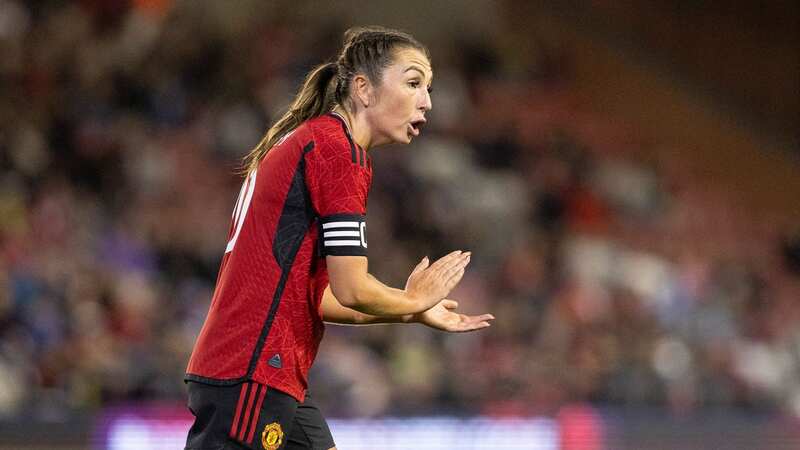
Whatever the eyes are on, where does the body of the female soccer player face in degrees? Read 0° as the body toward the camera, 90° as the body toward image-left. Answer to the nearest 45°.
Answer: approximately 270°
